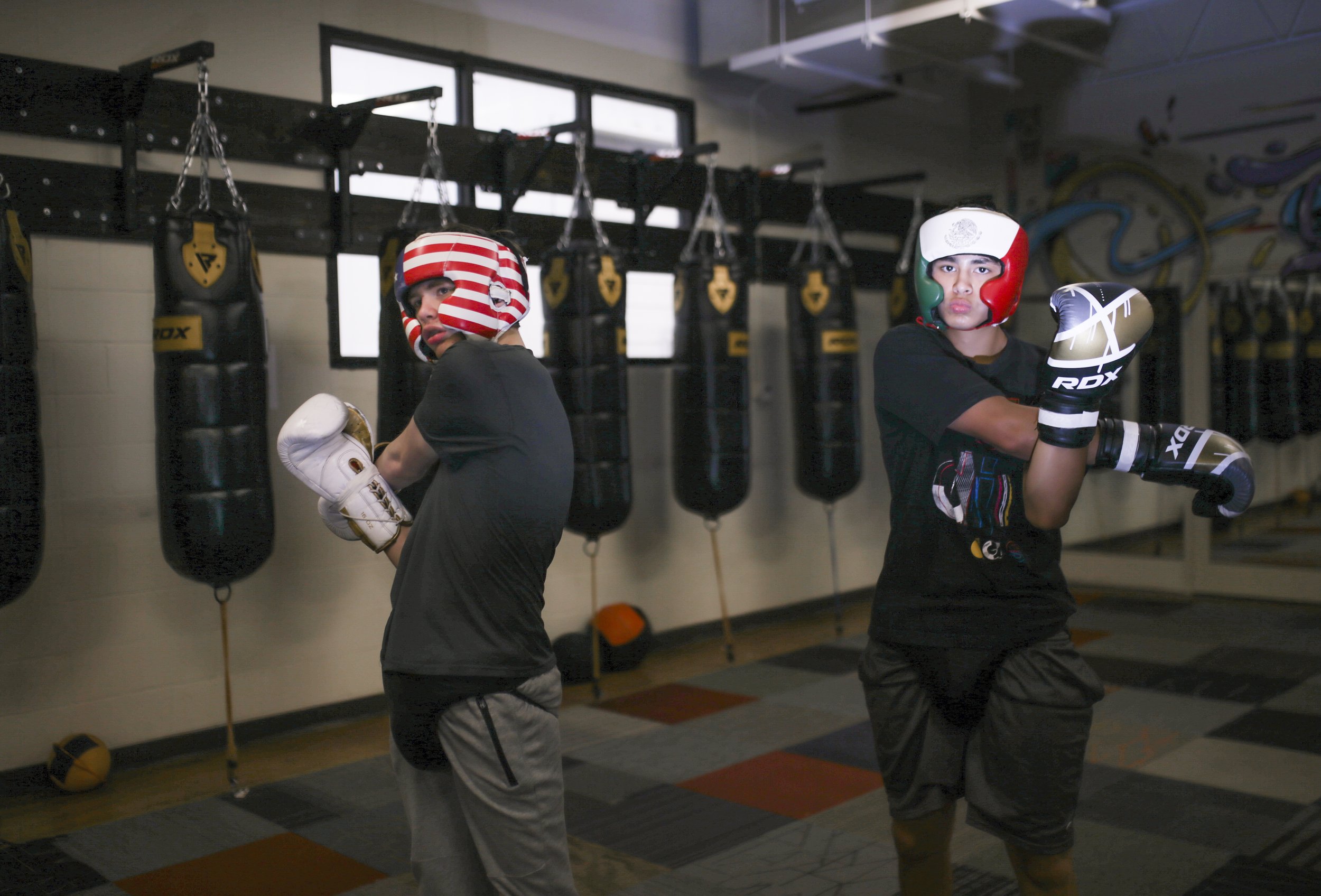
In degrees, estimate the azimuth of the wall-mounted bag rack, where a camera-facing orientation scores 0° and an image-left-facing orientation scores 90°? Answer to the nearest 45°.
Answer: approximately 315°

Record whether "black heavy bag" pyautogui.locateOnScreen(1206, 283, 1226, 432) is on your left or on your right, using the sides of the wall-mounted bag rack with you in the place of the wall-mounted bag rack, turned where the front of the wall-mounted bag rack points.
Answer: on your left

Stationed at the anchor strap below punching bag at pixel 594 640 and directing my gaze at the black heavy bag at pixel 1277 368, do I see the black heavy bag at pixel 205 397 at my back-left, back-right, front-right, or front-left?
back-right

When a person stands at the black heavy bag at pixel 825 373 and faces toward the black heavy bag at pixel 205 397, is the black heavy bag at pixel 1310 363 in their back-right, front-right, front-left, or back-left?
back-left
